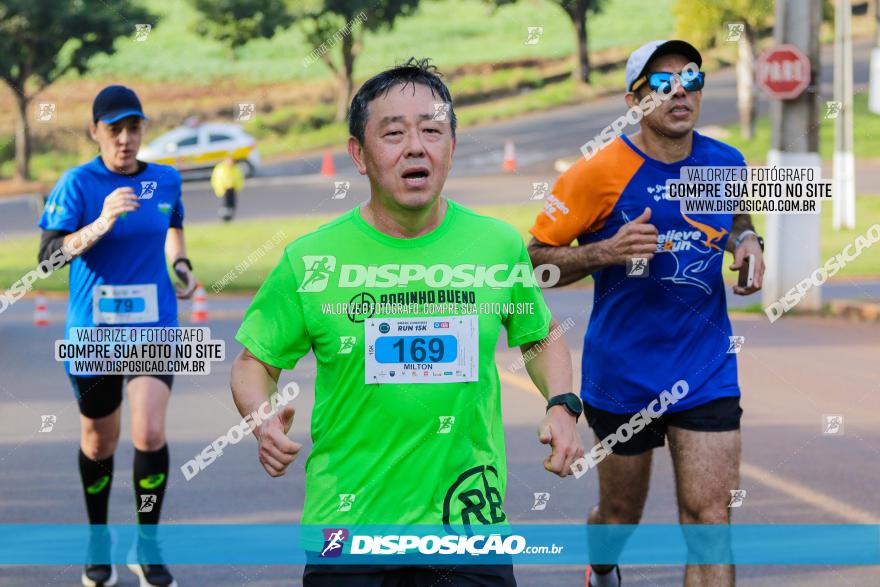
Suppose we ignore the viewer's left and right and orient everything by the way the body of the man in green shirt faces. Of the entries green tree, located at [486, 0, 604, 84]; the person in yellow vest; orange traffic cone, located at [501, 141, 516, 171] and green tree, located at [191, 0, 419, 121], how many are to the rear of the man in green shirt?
4

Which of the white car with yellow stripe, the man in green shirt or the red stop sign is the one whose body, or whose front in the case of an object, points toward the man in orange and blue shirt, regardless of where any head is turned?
the red stop sign

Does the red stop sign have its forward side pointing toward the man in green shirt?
yes

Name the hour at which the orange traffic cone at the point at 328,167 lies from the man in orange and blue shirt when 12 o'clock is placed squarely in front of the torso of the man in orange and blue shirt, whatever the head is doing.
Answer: The orange traffic cone is roughly at 7 o'clock from the man in orange and blue shirt.

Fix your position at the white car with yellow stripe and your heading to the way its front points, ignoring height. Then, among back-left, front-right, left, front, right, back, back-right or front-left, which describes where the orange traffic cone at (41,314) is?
left

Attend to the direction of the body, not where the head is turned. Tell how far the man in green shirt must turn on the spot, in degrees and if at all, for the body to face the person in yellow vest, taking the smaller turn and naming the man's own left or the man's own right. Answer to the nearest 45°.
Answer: approximately 180°

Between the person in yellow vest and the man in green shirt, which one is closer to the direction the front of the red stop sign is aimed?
the man in green shirt

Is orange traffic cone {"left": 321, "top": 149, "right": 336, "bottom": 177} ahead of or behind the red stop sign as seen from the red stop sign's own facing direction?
behind

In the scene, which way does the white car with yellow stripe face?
to the viewer's left

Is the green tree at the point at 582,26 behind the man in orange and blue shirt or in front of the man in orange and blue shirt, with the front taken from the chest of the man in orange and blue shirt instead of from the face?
behind
